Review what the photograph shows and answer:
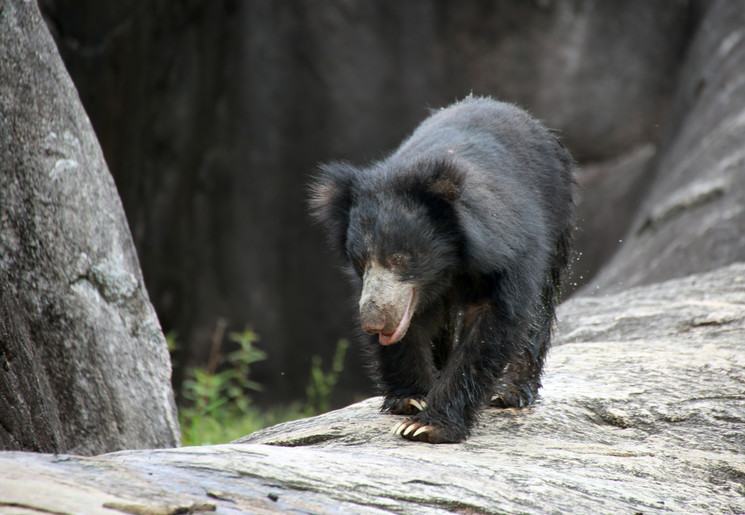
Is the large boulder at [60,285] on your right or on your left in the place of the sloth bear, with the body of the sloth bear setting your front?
on your right

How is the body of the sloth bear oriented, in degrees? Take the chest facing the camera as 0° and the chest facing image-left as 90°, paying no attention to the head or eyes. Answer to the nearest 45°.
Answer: approximately 45°
